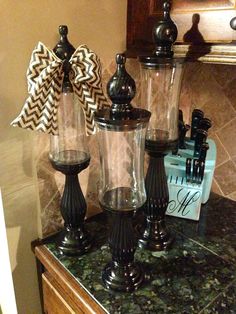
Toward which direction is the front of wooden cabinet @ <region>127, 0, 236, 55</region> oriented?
toward the camera
